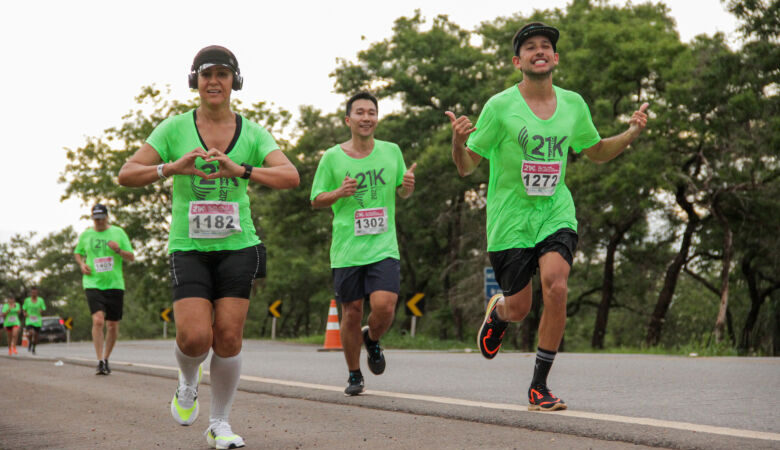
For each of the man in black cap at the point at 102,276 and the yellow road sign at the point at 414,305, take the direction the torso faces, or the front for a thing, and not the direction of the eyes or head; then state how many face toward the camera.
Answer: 2

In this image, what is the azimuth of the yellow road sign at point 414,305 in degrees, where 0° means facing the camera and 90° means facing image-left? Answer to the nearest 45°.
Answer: approximately 0°

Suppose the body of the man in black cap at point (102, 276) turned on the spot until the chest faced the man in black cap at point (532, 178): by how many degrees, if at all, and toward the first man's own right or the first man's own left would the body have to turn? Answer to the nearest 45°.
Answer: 0° — they already face them

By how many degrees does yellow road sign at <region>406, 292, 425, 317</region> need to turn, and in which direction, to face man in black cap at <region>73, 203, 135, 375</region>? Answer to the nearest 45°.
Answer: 0° — it already faces them

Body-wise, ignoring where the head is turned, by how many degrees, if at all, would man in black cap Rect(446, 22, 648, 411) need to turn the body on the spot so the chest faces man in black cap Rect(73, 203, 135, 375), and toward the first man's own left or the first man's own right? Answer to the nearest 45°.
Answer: approximately 135° to the first man's own right

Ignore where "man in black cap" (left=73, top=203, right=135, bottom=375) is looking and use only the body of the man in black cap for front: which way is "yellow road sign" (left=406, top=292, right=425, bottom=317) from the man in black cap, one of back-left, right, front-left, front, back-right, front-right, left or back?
back-left

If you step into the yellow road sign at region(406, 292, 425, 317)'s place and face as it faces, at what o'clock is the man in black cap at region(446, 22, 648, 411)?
The man in black cap is roughly at 12 o'clock from the yellow road sign.

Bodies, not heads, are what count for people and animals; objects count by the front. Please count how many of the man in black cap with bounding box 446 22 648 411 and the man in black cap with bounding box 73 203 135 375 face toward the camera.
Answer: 2

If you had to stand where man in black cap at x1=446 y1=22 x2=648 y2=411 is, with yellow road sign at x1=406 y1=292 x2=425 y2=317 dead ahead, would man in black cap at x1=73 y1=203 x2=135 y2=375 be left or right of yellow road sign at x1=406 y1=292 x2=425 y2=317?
left

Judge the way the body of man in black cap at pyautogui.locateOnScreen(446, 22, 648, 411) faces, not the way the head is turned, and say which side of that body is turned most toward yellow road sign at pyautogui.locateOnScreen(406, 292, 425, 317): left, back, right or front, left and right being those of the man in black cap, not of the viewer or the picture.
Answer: back
